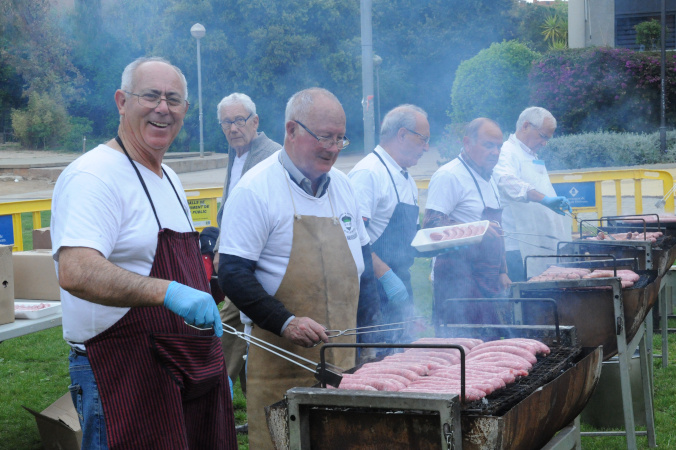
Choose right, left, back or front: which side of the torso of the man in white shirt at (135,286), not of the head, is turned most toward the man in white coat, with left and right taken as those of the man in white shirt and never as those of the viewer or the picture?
left

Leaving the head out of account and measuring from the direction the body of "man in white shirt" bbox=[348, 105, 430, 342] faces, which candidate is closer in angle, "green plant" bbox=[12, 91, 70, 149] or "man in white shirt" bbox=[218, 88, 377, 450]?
the man in white shirt

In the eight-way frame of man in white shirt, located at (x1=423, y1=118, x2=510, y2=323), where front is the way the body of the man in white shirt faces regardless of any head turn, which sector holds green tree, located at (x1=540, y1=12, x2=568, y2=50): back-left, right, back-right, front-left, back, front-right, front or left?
back-left

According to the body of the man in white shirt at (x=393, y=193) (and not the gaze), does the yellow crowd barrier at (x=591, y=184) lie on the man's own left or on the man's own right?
on the man's own left

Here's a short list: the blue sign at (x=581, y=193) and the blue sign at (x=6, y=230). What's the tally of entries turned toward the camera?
2

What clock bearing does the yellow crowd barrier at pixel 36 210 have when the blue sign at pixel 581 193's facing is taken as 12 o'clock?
The yellow crowd barrier is roughly at 2 o'clock from the blue sign.
